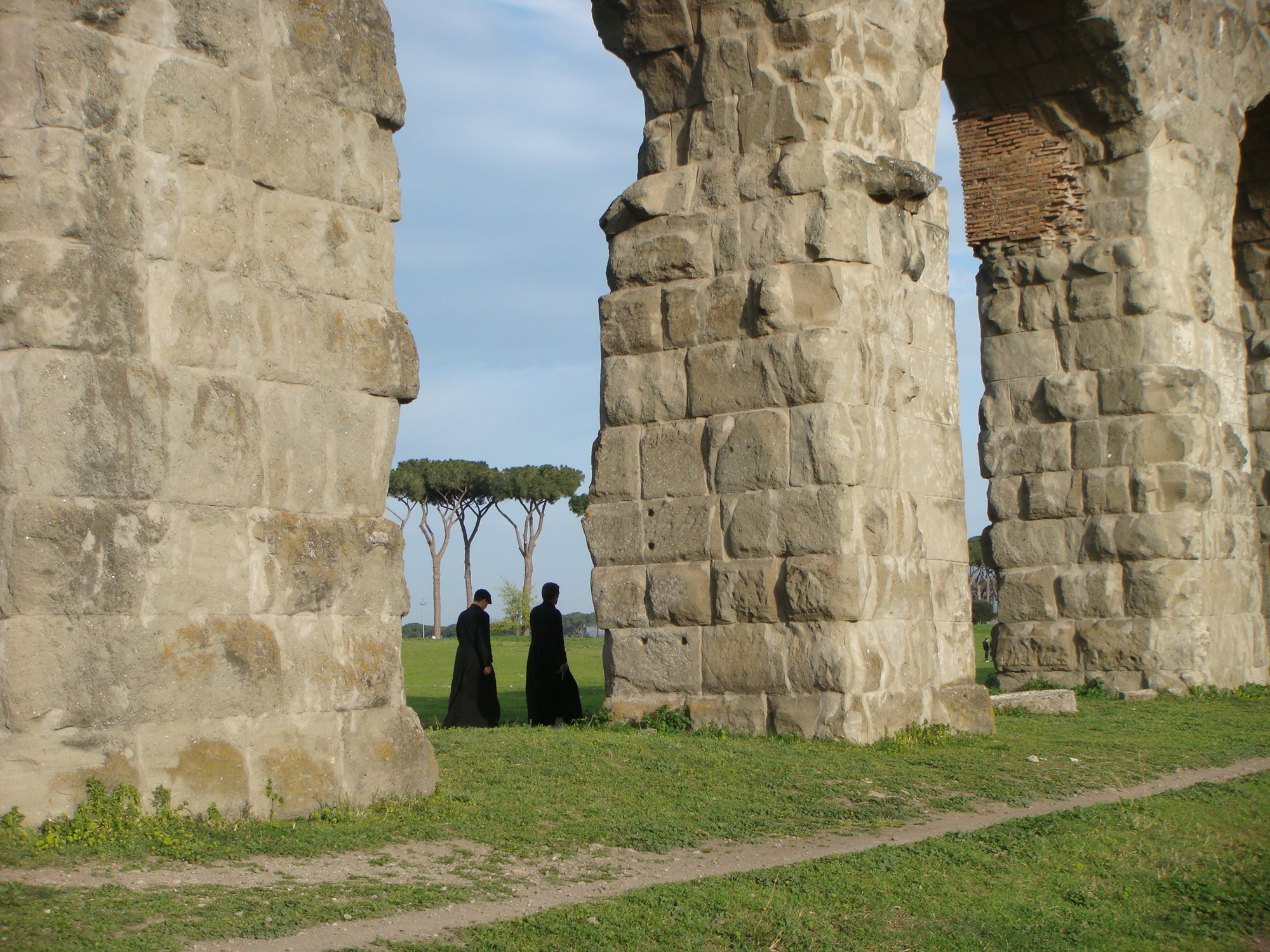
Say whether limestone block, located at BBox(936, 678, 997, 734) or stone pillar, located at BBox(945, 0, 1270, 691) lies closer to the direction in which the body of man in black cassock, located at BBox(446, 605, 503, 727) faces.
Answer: the stone pillar

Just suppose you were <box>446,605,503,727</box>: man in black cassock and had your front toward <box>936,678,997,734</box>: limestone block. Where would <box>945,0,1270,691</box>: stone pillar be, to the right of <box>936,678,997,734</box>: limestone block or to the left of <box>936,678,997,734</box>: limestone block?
left

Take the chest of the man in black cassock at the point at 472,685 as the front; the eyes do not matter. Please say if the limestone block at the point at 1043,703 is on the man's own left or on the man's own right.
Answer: on the man's own right

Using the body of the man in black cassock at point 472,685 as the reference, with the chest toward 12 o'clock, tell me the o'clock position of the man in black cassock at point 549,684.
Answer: the man in black cassock at point 549,684 is roughly at 1 o'clock from the man in black cassock at point 472,685.

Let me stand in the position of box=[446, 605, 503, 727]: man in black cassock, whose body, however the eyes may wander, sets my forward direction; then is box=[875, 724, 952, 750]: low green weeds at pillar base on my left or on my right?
on my right

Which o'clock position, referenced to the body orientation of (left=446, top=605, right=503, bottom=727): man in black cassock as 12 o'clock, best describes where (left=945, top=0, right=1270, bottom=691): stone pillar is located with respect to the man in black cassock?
The stone pillar is roughly at 1 o'clock from the man in black cassock.

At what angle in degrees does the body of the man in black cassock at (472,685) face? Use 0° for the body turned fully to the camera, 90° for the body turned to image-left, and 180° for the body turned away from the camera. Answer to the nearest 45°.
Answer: approximately 225°

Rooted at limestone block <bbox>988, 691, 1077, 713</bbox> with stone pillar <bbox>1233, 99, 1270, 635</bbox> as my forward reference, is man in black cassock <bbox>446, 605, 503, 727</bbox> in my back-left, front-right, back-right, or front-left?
back-left
